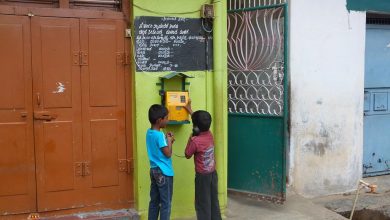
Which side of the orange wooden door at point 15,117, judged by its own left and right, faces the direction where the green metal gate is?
left

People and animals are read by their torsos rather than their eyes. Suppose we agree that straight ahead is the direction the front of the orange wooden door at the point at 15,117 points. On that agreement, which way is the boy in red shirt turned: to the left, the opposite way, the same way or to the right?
the opposite way

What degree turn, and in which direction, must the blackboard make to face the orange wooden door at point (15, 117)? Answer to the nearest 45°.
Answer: approximately 90° to its right

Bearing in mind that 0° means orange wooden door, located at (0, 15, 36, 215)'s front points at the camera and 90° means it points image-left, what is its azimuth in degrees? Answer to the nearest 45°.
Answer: approximately 0°

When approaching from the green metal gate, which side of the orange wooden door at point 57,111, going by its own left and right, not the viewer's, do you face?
left

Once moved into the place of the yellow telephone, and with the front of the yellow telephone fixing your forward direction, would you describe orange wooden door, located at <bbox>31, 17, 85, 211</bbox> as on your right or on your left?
on your right

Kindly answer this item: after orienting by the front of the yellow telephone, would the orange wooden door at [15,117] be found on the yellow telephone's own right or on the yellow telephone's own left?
on the yellow telephone's own right

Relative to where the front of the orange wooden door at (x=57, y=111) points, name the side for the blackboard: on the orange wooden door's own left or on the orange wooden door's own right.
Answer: on the orange wooden door's own left

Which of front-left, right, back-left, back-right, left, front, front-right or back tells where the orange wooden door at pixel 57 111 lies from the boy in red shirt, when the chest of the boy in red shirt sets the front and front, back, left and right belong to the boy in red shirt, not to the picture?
front-left

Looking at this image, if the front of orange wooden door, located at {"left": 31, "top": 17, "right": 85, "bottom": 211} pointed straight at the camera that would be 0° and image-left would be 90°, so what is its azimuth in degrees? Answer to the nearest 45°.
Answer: approximately 0°
